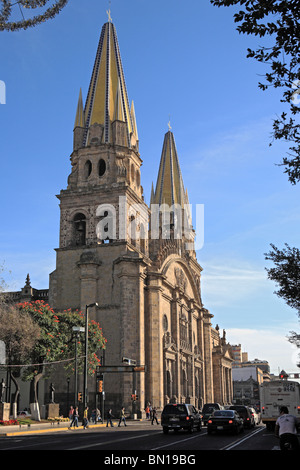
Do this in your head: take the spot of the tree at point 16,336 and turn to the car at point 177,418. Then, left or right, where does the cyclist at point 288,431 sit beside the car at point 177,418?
right

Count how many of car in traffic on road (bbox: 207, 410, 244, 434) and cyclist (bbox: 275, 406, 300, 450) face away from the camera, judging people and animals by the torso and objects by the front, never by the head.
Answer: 2

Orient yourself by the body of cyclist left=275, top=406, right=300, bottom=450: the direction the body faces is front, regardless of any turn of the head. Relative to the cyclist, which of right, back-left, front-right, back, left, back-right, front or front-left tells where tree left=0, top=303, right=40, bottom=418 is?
front-left

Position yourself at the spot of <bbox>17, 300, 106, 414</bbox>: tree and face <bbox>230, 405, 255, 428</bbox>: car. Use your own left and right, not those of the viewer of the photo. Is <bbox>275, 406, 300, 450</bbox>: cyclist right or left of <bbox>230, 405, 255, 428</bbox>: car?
right

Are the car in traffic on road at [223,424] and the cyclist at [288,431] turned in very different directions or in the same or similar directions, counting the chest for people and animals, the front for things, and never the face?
same or similar directions

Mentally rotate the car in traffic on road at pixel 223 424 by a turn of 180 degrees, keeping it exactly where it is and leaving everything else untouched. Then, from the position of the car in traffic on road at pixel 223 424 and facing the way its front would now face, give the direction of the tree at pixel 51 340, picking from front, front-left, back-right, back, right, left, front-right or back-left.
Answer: back-right

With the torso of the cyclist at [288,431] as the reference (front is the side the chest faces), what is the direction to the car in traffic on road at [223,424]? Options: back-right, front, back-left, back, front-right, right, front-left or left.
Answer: front

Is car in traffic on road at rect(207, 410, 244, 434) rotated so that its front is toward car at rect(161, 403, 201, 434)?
no

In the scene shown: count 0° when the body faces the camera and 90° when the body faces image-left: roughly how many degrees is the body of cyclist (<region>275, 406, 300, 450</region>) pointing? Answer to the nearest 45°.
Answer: approximately 180°

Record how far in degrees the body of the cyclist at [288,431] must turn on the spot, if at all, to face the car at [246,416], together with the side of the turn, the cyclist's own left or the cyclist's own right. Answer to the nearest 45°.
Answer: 0° — they already face it

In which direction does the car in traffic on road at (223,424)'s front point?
away from the camera

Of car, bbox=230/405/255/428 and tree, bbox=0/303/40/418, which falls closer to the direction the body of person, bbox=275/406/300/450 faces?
the car

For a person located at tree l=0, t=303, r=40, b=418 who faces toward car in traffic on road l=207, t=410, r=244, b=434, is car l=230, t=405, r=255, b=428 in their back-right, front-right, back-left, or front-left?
front-left

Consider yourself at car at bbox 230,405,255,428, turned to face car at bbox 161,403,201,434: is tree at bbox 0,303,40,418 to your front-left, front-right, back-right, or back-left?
front-right
